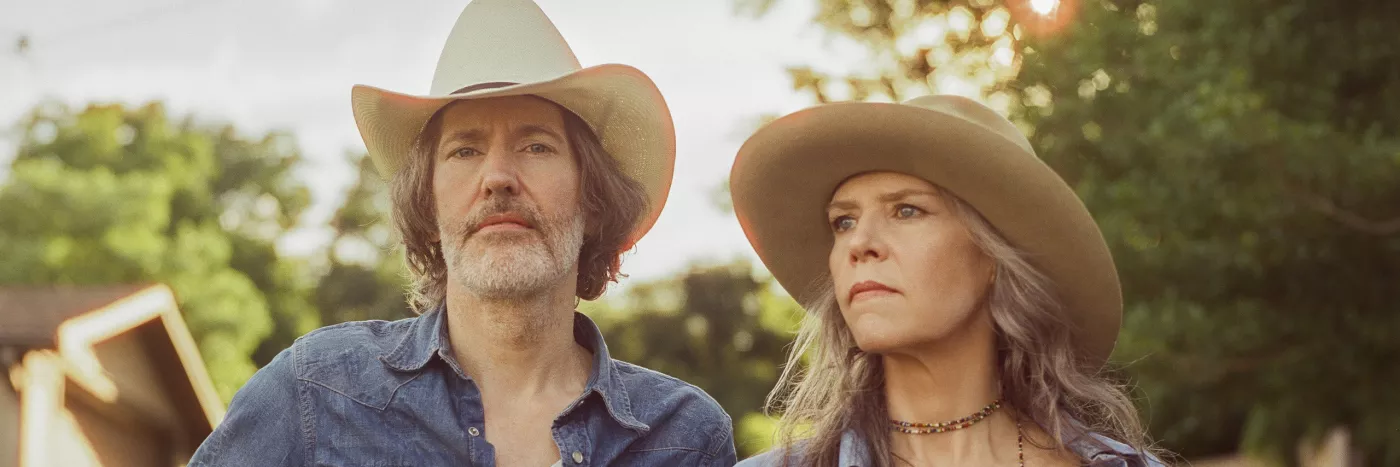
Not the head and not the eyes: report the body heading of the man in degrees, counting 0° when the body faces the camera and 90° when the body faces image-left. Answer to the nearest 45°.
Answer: approximately 0°

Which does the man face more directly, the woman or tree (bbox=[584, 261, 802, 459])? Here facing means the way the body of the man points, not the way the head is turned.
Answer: the woman

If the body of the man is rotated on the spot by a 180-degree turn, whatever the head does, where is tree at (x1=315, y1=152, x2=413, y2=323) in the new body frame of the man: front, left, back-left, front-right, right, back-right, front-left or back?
front

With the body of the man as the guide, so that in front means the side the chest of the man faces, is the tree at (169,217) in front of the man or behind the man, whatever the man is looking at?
behind

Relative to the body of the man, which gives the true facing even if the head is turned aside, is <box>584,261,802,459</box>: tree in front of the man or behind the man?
behind

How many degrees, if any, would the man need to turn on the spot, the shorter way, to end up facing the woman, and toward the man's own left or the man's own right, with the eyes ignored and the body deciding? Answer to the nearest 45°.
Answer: approximately 45° to the man's own left
